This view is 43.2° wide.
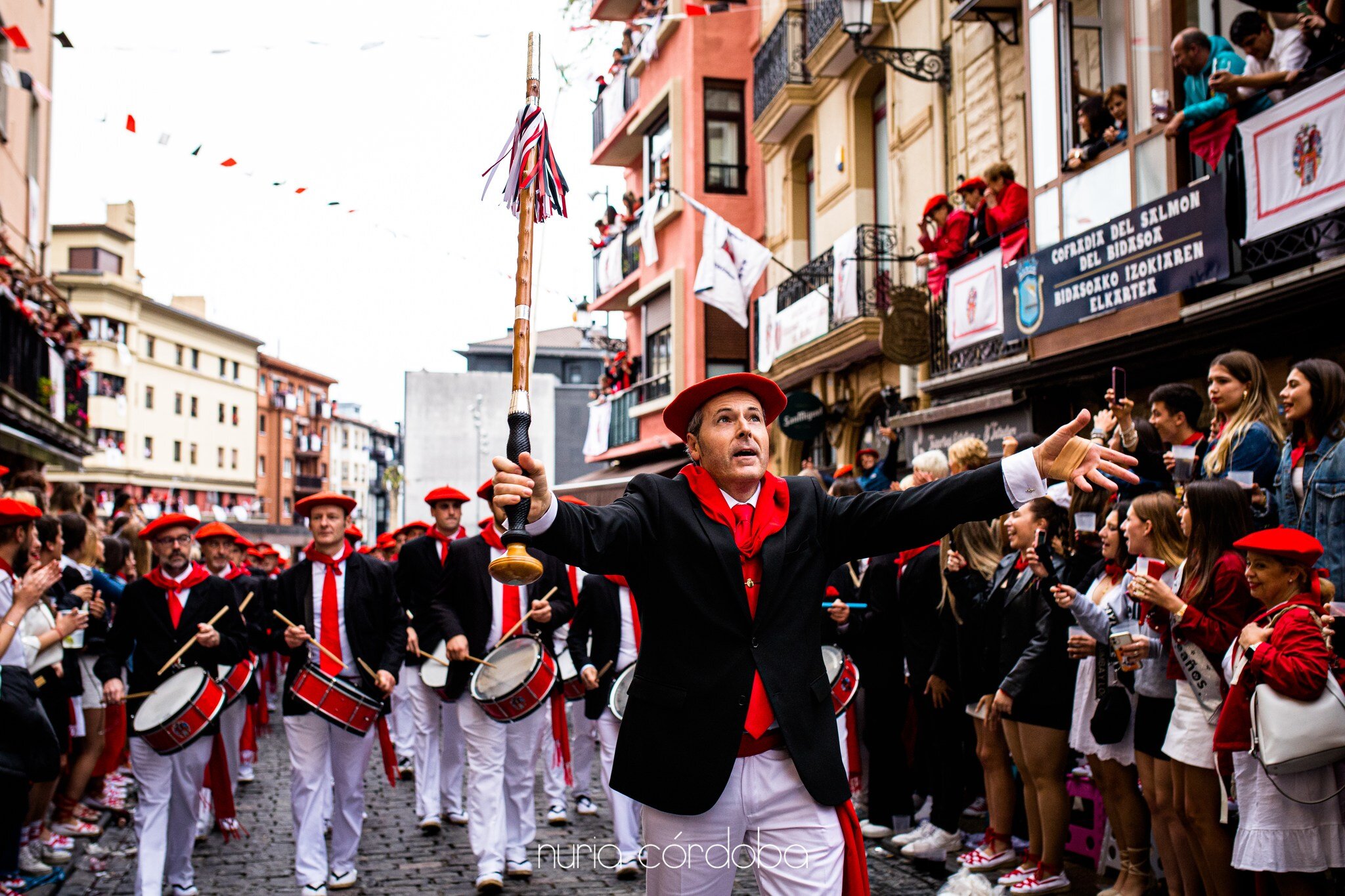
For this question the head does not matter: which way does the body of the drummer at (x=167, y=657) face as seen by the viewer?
toward the camera

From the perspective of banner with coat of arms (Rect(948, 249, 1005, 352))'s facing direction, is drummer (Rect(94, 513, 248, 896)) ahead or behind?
ahead

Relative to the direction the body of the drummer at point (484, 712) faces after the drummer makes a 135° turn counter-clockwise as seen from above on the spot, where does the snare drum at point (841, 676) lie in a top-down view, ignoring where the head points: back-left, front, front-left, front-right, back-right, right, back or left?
right

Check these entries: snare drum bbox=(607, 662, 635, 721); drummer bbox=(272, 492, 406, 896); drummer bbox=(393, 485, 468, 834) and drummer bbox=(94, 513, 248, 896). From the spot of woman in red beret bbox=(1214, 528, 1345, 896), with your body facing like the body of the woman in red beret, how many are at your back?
0

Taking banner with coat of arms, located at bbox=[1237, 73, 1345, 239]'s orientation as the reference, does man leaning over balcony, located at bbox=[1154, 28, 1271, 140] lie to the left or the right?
on its right

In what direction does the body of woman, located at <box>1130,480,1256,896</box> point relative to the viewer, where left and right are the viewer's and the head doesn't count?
facing to the left of the viewer

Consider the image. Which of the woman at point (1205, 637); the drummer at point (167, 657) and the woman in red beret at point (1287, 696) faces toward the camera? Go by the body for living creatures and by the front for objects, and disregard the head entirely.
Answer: the drummer

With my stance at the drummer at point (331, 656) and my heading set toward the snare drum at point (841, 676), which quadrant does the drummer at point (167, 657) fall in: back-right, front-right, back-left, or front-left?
back-right

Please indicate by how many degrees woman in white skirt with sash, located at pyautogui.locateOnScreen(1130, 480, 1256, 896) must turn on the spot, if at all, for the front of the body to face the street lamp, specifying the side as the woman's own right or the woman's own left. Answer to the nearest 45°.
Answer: approximately 90° to the woman's own right

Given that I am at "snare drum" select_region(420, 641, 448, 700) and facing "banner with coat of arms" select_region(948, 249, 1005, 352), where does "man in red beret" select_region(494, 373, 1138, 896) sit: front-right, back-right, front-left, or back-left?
back-right

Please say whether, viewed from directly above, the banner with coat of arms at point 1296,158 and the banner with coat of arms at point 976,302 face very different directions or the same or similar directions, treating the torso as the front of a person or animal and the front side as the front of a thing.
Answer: same or similar directions

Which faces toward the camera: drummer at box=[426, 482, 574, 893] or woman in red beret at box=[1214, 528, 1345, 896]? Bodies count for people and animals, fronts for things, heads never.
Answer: the drummer

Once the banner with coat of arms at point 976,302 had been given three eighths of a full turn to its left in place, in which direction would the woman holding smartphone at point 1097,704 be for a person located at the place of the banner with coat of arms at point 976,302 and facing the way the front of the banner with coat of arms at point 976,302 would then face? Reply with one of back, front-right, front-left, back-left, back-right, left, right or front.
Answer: right

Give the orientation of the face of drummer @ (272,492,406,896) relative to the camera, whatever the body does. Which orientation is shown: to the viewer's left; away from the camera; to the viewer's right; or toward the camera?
toward the camera

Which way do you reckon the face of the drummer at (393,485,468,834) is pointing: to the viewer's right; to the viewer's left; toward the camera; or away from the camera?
toward the camera

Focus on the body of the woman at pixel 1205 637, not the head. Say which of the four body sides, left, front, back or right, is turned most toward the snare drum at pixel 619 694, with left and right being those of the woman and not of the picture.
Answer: front

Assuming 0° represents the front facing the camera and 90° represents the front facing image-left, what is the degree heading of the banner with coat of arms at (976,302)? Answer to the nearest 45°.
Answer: approximately 45°

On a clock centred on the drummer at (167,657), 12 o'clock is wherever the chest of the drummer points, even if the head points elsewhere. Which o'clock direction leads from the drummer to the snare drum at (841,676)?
The snare drum is roughly at 10 o'clock from the drummer.

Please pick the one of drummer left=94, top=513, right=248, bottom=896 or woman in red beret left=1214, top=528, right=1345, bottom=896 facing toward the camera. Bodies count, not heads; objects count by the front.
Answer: the drummer

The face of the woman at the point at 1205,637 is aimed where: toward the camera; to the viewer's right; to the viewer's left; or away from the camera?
to the viewer's left
